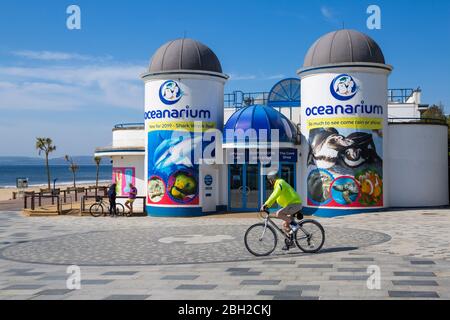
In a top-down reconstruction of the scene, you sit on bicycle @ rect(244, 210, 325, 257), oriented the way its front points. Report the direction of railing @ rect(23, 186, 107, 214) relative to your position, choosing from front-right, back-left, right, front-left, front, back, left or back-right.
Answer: front-right

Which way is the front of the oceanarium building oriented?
toward the camera

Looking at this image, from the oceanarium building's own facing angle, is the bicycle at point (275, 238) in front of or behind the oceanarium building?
in front

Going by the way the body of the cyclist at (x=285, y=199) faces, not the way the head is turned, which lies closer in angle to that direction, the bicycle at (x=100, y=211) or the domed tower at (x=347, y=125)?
the bicycle

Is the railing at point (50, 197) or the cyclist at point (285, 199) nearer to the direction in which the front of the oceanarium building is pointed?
the cyclist

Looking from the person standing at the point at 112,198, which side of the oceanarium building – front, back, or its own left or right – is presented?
right

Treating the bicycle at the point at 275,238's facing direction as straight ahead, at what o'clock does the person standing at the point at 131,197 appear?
The person standing is roughly at 2 o'clock from the bicycle.

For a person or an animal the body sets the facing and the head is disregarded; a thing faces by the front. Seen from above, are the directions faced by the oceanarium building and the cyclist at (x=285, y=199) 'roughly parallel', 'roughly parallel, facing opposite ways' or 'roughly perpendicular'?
roughly perpendicular

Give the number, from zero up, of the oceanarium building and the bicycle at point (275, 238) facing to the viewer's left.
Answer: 1

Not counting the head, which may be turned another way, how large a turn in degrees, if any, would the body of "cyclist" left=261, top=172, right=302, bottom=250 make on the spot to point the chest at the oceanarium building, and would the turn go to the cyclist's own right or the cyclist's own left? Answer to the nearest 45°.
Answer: approximately 90° to the cyclist's own right

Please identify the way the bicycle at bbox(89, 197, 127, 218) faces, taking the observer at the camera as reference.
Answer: facing to the left of the viewer
